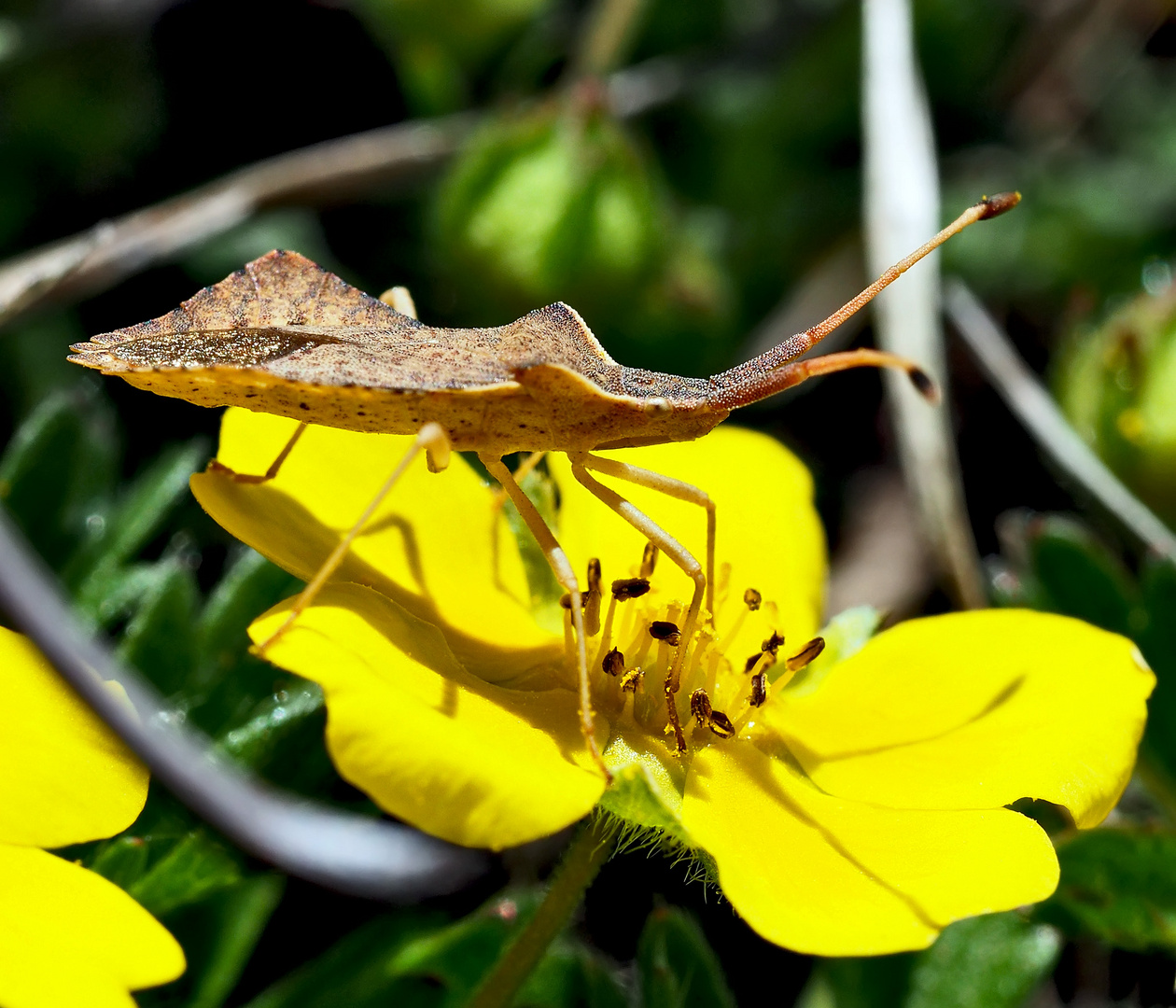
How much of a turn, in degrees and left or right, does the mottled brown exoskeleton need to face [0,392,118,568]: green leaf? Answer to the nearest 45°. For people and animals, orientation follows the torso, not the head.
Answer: approximately 135° to its left

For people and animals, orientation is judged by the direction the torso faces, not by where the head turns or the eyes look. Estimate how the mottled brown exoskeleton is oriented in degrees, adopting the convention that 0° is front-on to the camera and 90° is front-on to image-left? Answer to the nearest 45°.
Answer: approximately 270°
